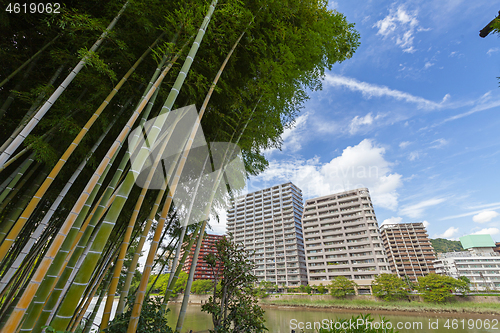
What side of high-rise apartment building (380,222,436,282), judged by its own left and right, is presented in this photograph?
front

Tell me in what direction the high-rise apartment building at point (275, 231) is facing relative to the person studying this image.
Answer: facing the viewer and to the left of the viewer

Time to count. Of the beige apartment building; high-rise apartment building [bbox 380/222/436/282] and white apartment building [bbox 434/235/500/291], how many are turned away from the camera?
0

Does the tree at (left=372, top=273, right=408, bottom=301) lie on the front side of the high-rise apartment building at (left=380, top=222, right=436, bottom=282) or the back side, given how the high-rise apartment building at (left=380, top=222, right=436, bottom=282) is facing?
on the front side

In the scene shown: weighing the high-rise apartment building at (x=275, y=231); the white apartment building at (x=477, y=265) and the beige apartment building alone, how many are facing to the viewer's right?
0

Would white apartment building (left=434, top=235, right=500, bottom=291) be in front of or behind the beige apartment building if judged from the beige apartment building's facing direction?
behind

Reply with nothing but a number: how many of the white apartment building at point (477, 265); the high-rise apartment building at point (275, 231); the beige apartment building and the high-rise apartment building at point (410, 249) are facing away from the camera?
0

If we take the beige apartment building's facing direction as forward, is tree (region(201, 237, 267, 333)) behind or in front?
in front

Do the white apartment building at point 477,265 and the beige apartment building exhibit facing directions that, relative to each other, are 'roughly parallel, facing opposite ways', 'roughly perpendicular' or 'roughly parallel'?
roughly parallel

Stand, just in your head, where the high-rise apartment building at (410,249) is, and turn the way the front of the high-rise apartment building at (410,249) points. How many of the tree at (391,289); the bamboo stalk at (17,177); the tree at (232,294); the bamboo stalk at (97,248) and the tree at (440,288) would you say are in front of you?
5

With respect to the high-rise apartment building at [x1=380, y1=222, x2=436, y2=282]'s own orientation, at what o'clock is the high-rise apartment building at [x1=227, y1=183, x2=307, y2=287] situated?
the high-rise apartment building at [x1=227, y1=183, x2=307, y2=287] is roughly at 2 o'clock from the high-rise apartment building at [x1=380, y1=222, x2=436, y2=282].
